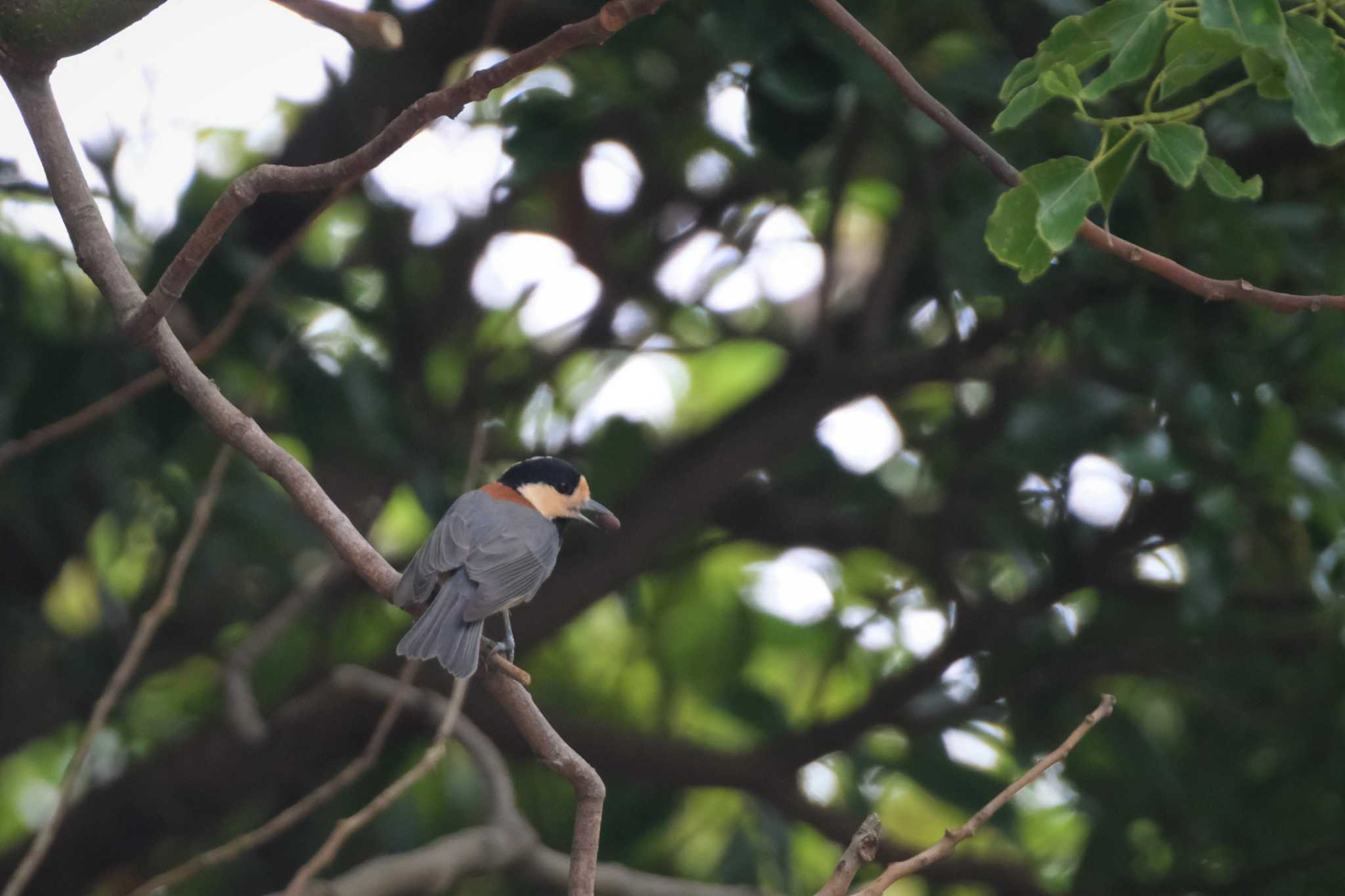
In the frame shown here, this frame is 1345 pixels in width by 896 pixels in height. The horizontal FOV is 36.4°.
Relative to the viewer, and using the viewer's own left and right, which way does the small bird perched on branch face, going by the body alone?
facing away from the viewer and to the right of the viewer

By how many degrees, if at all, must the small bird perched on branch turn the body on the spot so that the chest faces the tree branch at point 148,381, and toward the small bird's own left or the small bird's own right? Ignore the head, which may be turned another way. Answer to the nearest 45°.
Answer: approximately 90° to the small bird's own left

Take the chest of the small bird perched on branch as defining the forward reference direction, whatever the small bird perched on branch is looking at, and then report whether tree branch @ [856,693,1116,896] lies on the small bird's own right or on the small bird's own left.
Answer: on the small bird's own right
